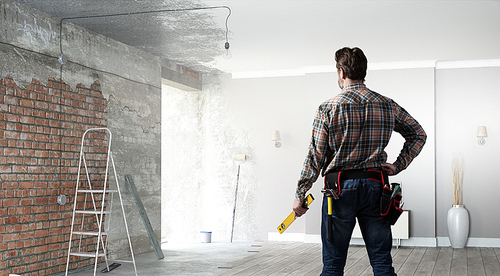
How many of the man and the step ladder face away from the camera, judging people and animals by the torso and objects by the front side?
1

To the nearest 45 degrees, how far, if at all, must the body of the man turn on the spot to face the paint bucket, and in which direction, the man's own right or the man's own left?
approximately 45° to the man's own left

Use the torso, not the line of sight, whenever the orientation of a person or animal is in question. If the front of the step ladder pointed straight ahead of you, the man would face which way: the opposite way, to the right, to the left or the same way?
the opposite way

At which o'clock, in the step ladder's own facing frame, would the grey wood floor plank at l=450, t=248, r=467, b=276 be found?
The grey wood floor plank is roughly at 8 o'clock from the step ladder.

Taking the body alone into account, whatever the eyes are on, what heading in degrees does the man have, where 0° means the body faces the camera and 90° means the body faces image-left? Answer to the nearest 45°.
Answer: approximately 180°

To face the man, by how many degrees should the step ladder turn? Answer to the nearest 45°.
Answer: approximately 45° to its left

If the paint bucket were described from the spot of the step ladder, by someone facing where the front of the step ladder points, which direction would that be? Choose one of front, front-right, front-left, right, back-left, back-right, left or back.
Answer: back

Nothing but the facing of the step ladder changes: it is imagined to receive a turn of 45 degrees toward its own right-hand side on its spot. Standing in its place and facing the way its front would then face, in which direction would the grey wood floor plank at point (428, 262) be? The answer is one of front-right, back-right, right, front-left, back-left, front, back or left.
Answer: back

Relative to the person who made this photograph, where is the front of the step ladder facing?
facing the viewer and to the left of the viewer

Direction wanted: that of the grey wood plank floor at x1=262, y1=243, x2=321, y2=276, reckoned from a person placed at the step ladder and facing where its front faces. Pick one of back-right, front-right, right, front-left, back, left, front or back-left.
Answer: back-left

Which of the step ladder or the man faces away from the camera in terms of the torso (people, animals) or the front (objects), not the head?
the man
